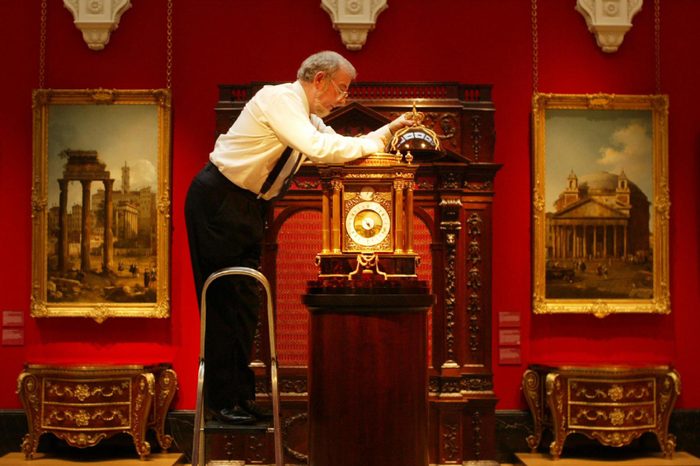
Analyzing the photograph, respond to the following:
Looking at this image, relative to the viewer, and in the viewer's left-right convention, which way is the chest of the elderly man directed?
facing to the right of the viewer

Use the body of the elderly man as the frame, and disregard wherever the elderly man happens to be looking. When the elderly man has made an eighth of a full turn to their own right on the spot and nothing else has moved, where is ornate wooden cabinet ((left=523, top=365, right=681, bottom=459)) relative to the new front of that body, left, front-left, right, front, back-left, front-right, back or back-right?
left

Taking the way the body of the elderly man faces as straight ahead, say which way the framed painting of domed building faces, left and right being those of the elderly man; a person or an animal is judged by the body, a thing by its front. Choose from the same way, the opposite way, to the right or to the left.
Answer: to the right

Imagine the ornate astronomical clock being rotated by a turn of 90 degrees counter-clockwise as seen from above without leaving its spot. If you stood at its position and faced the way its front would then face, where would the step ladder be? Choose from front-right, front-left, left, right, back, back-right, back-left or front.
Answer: back-right

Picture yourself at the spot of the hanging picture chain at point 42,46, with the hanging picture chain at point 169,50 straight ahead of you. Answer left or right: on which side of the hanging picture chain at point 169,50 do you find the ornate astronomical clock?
right

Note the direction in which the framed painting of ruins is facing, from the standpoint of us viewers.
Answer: facing the viewer

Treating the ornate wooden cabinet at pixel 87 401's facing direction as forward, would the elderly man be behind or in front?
in front

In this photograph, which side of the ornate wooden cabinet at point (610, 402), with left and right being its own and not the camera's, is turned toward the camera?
front

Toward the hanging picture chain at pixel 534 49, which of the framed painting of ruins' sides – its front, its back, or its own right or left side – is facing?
left

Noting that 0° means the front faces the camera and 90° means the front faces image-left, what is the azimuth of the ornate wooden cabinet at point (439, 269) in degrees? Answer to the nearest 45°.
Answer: approximately 0°

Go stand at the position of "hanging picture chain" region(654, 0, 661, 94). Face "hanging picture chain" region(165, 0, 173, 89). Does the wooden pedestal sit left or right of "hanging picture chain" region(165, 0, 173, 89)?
left

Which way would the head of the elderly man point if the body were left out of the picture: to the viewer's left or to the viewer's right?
to the viewer's right

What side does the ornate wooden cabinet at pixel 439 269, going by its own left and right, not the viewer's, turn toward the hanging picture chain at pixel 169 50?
right

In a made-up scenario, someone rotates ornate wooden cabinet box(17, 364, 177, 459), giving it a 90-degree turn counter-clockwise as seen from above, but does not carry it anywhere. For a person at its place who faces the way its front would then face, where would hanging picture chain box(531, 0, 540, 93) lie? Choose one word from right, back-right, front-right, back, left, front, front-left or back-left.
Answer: front

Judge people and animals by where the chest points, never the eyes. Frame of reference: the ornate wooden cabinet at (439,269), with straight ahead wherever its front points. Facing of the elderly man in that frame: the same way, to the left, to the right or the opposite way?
to the left

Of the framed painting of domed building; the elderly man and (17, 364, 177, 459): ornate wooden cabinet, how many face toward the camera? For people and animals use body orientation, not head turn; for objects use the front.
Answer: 2

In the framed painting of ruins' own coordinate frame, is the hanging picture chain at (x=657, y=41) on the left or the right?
on its left

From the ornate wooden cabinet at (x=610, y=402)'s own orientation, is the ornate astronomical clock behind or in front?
in front

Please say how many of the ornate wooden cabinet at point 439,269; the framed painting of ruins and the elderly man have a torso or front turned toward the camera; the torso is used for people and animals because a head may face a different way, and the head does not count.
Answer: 2
